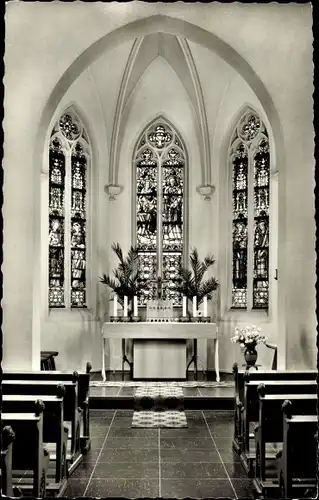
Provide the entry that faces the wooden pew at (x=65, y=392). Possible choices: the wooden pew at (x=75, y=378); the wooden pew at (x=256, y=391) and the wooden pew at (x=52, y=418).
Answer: the wooden pew at (x=52, y=418)

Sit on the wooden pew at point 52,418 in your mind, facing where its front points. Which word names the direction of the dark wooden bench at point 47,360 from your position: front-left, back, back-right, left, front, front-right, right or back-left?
front

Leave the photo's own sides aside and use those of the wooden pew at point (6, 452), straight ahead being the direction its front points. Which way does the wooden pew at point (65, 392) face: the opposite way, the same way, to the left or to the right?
the same way

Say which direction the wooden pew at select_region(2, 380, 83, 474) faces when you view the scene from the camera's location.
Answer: facing away from the viewer

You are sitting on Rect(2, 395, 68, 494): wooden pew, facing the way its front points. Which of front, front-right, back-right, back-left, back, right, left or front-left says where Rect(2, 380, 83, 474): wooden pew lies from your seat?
front

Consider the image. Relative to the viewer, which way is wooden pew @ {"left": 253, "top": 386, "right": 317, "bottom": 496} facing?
away from the camera

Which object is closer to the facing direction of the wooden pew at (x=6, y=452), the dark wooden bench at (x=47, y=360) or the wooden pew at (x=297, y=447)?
the dark wooden bench

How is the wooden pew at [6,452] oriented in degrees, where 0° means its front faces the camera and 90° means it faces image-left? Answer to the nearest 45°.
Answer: approximately 180°

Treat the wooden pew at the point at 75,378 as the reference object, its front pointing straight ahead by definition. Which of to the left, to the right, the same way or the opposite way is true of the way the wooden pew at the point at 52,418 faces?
the same way

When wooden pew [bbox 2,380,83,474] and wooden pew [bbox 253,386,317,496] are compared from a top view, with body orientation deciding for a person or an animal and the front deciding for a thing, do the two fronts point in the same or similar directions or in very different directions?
same or similar directions

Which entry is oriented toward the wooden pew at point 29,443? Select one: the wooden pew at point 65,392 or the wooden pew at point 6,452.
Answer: the wooden pew at point 6,452

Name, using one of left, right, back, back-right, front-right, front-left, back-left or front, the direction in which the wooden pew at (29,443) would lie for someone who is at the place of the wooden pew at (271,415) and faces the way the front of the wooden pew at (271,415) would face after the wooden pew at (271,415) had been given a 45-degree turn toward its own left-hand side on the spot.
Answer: left

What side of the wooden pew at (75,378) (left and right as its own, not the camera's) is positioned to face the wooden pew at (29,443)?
back

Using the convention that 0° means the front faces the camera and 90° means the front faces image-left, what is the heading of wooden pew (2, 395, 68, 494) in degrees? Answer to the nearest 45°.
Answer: approximately 180°

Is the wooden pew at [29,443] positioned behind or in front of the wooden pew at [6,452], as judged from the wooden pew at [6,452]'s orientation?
in front

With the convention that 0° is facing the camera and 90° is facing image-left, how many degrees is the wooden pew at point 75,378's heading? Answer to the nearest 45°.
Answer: approximately 180°

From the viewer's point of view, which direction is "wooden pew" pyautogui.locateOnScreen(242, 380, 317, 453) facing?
away from the camera

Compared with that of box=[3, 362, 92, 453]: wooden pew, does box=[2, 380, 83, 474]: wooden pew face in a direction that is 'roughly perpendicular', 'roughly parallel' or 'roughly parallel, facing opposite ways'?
roughly parallel

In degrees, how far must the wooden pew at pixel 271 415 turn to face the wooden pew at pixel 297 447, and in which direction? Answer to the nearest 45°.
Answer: approximately 180°

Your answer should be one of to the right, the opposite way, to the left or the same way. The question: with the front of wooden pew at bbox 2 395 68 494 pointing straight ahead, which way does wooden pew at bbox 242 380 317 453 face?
the same way
